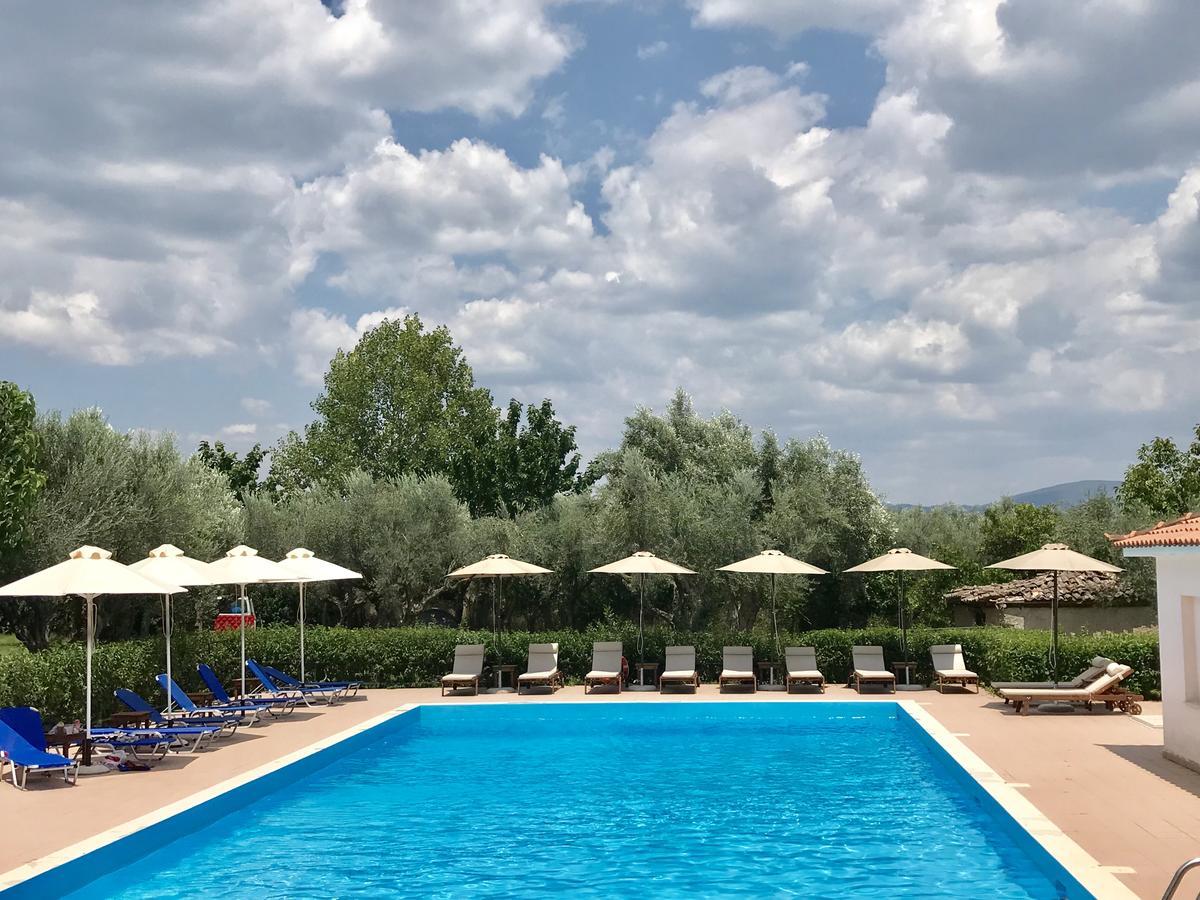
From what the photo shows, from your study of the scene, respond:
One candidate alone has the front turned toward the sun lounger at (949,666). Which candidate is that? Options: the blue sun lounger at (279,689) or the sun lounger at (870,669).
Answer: the blue sun lounger

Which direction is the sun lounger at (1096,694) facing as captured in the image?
to the viewer's left

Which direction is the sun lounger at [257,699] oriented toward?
to the viewer's right

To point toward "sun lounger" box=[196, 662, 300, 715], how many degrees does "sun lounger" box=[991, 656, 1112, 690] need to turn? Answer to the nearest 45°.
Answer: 0° — it already faces it

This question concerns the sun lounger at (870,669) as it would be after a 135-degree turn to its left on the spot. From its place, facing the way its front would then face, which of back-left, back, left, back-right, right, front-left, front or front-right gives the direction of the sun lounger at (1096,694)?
right

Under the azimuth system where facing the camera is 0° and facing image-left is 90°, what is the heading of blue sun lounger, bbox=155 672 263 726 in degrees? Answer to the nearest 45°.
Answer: approximately 270°

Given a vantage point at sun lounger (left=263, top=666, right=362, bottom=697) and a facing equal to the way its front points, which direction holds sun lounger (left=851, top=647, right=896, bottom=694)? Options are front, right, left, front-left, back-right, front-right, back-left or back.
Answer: front

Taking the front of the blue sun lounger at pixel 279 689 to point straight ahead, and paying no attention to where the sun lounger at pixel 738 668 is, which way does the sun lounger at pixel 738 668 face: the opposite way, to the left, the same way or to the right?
to the right

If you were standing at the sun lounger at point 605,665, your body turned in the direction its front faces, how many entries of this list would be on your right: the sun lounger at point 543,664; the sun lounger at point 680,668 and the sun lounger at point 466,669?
2

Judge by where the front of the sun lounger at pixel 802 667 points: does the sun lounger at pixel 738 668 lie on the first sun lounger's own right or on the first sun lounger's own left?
on the first sun lounger's own right

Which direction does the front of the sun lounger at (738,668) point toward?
toward the camera

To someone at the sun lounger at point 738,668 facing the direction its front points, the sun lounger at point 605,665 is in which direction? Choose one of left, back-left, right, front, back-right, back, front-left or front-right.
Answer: right

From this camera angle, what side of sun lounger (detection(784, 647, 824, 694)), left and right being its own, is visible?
front

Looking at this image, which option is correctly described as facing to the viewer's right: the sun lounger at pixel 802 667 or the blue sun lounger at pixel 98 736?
the blue sun lounger

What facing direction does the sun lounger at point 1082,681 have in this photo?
to the viewer's left

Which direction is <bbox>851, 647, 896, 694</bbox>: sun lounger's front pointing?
toward the camera
